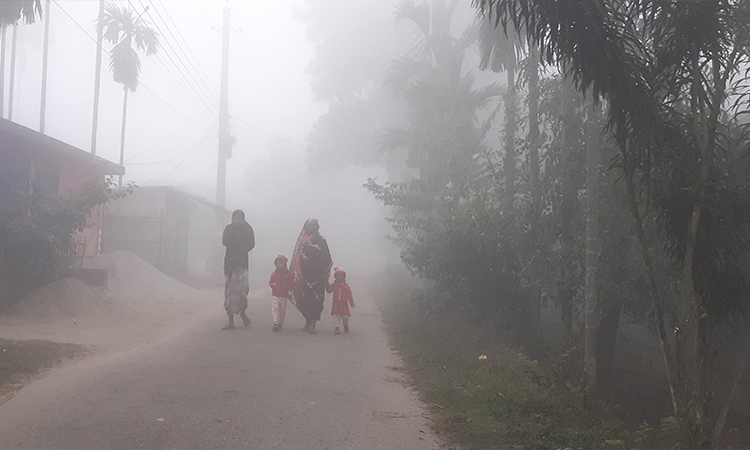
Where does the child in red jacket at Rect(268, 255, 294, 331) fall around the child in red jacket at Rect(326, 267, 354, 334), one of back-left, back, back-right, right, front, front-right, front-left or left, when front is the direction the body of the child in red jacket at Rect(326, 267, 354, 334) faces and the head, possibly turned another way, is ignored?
right

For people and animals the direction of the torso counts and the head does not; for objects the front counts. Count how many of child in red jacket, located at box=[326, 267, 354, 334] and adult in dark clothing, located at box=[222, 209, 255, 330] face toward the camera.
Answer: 2

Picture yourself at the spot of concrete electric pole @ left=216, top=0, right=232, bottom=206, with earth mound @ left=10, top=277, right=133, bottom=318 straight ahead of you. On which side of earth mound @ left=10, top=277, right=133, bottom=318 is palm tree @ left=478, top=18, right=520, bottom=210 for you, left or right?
left

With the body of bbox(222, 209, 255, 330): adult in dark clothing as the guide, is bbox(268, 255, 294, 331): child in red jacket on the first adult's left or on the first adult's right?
on the first adult's left

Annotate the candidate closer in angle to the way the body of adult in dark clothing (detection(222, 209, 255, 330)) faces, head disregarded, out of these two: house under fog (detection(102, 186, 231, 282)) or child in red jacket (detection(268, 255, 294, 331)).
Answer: the child in red jacket

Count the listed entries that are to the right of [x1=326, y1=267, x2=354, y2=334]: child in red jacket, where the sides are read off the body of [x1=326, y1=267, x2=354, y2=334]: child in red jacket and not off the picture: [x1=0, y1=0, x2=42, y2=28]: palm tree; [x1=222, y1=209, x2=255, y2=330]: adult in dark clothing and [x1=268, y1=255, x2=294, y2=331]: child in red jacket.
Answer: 3

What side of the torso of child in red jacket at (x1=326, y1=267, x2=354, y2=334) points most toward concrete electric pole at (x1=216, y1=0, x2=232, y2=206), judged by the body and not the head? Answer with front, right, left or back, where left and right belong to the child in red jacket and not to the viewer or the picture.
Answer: back

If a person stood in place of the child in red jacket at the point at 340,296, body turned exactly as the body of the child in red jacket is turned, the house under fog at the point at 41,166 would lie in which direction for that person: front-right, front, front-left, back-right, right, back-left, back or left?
back-right

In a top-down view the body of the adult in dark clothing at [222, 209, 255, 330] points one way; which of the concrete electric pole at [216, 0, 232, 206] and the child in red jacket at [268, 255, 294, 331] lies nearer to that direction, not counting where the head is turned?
the child in red jacket

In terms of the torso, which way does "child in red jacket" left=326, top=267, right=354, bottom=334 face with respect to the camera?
toward the camera
